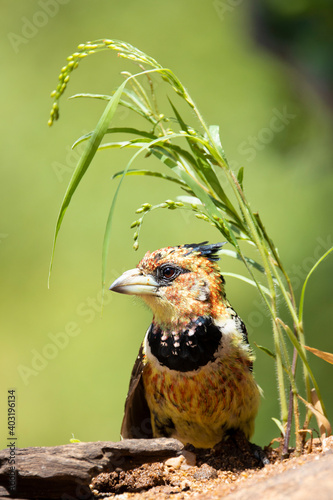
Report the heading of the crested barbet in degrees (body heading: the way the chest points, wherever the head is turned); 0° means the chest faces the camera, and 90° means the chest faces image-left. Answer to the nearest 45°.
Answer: approximately 0°
